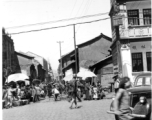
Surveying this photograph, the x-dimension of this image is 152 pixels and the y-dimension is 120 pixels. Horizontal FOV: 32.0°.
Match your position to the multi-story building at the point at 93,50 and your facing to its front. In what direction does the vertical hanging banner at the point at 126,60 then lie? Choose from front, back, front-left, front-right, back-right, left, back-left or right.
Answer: front-left

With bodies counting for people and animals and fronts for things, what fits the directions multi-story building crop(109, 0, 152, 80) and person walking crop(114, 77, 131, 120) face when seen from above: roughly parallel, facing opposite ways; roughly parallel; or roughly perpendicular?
roughly perpendicular

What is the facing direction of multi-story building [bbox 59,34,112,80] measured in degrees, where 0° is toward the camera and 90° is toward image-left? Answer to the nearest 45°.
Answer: approximately 45°

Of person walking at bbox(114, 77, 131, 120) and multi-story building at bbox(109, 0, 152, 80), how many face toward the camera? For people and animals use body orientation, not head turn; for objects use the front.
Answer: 1

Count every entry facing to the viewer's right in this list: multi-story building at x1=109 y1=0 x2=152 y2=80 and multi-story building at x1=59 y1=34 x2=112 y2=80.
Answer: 0
